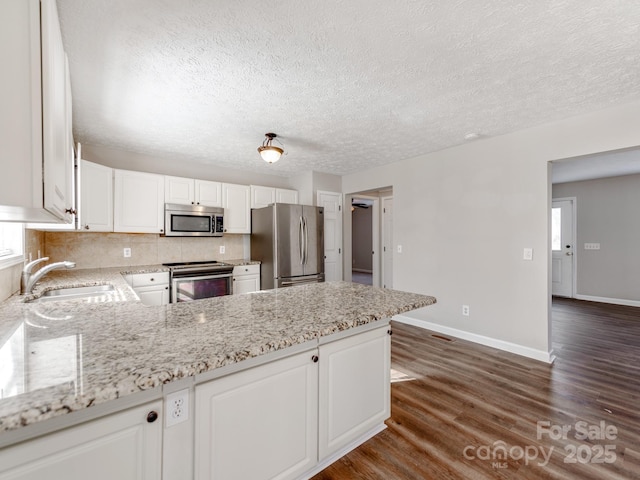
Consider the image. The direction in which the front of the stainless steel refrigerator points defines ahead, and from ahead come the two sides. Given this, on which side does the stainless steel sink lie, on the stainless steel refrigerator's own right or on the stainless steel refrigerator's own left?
on the stainless steel refrigerator's own right

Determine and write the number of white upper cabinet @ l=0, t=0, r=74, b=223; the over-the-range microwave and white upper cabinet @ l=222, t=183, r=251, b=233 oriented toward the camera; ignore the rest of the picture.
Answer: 2

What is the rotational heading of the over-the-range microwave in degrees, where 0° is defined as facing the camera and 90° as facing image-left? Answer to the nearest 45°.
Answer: approximately 0°

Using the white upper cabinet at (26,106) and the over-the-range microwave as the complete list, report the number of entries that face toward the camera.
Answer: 1

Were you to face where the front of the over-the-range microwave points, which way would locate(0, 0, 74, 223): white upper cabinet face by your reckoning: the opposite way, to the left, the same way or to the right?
to the left

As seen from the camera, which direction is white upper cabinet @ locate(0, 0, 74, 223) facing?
to the viewer's right

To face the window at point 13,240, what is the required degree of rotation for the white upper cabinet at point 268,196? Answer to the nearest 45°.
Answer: approximately 90° to its right

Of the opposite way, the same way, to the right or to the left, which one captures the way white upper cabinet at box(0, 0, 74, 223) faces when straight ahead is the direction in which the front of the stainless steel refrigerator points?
to the left

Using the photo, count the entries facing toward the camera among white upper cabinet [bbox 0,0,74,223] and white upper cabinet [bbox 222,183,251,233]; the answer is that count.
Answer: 1

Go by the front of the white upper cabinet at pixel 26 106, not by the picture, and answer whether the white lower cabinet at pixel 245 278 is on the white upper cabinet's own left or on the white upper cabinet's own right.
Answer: on the white upper cabinet's own left

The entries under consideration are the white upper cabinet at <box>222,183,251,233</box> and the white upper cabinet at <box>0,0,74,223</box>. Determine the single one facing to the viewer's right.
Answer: the white upper cabinet at <box>0,0,74,223</box>

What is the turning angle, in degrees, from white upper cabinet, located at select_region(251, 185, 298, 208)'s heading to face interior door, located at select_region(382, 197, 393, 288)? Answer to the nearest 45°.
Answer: approximately 45° to its left
